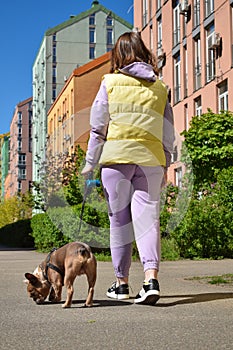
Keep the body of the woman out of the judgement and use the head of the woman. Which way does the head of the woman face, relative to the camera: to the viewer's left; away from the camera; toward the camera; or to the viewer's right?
away from the camera

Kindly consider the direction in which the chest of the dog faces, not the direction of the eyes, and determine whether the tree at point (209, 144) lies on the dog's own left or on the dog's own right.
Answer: on the dog's own right

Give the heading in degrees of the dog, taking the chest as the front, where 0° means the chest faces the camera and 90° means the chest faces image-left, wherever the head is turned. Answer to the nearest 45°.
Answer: approximately 135°

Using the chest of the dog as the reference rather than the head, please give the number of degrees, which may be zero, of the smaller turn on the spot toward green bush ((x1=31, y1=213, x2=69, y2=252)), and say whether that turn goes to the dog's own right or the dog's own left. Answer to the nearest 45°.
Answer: approximately 45° to the dog's own right
